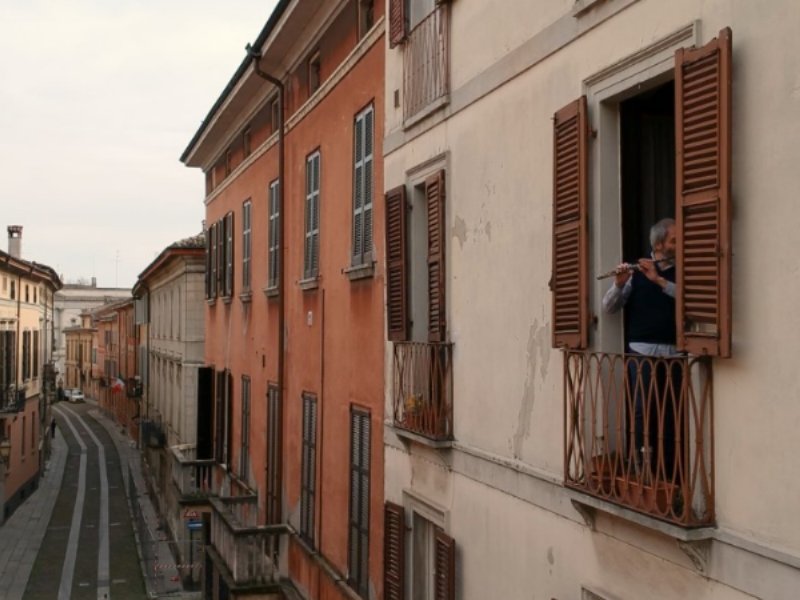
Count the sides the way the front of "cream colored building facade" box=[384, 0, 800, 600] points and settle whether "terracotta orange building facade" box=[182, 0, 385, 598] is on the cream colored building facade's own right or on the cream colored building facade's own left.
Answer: on the cream colored building facade's own right

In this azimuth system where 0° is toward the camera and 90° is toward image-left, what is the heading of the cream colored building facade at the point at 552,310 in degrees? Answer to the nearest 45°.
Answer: approximately 45°

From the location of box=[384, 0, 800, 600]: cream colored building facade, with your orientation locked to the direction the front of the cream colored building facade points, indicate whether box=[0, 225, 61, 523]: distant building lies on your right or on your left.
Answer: on your right

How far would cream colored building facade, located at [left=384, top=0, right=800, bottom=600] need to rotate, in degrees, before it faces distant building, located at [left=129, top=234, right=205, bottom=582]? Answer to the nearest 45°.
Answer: approximately 90° to its right
